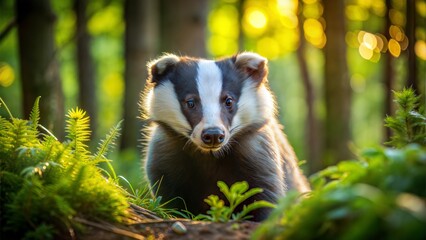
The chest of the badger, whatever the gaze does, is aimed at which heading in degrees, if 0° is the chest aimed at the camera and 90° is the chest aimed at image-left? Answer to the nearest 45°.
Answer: approximately 0°

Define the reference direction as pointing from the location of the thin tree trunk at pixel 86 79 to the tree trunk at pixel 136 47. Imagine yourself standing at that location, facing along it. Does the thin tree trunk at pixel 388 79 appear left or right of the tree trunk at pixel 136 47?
left

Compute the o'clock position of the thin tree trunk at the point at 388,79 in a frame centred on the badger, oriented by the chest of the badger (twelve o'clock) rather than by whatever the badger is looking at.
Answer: The thin tree trunk is roughly at 7 o'clock from the badger.

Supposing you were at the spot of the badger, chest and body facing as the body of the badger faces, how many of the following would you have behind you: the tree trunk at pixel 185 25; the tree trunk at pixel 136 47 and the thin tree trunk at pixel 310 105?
3

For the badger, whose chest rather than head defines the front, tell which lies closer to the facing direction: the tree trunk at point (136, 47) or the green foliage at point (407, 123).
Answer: the green foliage

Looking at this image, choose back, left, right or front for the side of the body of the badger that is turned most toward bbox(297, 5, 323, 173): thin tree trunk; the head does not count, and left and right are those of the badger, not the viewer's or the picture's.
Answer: back

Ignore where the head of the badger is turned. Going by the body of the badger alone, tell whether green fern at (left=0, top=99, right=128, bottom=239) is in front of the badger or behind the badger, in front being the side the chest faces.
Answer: in front

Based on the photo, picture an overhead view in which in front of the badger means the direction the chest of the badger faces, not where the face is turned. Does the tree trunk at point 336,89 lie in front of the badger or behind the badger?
behind

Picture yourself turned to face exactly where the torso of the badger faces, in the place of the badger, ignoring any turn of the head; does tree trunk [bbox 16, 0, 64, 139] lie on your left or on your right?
on your right

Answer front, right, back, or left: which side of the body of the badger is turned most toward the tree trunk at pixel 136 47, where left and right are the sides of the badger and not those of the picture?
back

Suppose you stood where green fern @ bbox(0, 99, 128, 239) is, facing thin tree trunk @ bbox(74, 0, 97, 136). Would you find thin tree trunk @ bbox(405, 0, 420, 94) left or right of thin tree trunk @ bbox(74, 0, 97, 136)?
right
